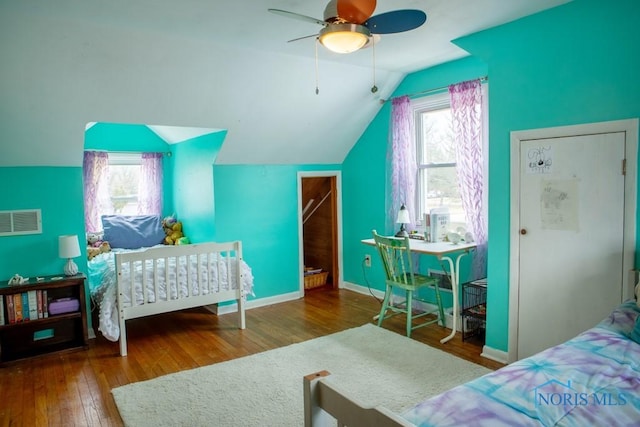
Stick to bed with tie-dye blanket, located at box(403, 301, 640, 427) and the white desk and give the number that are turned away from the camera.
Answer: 0

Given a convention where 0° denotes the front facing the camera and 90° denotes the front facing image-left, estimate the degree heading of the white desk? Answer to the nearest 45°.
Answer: approximately 45°

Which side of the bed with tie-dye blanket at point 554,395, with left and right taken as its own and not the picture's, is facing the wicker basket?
right

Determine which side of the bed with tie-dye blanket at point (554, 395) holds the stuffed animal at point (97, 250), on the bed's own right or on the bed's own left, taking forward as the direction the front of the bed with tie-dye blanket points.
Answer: on the bed's own right

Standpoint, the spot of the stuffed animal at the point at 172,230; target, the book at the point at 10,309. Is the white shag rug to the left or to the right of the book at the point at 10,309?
left

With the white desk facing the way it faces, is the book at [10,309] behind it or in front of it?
in front

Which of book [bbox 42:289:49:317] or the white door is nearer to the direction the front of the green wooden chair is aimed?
the white door

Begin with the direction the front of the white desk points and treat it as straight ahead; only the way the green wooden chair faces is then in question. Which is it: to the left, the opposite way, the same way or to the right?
the opposite way

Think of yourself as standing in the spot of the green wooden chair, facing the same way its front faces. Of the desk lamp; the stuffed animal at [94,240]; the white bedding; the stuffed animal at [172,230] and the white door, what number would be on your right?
1

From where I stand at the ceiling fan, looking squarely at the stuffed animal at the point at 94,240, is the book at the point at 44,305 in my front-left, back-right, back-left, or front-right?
front-left

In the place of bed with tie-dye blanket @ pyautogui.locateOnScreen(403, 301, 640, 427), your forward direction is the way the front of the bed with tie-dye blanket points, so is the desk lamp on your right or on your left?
on your right

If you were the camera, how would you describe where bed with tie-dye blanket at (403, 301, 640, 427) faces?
facing the viewer and to the left of the viewer

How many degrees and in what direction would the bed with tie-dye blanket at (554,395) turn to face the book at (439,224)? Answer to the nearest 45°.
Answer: approximately 135° to its right

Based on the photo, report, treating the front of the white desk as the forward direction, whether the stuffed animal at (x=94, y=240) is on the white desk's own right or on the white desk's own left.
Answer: on the white desk's own right

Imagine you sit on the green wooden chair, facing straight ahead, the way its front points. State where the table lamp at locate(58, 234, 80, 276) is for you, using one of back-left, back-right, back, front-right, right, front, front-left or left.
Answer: back-left
